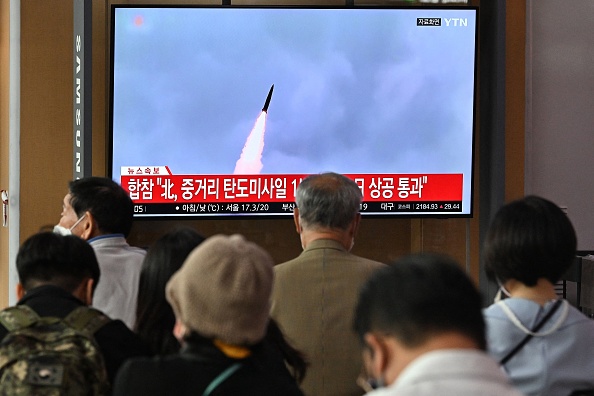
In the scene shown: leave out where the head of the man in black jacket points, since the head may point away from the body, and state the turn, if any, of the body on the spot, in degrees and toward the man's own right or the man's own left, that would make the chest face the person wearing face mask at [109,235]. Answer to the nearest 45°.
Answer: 0° — they already face them

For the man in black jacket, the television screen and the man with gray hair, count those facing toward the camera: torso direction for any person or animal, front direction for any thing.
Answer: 1

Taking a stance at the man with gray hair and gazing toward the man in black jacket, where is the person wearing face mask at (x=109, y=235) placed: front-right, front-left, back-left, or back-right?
front-right

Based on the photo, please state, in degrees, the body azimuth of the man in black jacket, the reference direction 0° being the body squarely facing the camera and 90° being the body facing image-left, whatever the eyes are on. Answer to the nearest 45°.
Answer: approximately 180°

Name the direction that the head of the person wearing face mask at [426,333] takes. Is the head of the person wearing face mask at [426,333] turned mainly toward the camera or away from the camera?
away from the camera

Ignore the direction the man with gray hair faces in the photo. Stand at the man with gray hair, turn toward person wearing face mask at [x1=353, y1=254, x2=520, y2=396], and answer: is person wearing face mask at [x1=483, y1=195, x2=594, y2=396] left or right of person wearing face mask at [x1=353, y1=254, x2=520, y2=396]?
left

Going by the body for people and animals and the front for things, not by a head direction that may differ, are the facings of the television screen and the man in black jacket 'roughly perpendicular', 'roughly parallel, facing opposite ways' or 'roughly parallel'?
roughly parallel, facing opposite ways

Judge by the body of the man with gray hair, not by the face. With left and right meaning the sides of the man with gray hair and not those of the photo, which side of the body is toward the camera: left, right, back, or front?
back

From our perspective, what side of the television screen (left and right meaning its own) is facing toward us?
front

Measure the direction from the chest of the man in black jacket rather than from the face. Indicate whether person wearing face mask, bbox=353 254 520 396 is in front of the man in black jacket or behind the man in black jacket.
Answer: behind

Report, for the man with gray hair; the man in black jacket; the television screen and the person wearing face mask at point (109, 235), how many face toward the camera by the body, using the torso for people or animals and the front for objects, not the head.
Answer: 1

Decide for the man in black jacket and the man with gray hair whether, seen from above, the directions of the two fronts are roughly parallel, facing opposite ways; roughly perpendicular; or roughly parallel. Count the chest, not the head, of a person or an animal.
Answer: roughly parallel

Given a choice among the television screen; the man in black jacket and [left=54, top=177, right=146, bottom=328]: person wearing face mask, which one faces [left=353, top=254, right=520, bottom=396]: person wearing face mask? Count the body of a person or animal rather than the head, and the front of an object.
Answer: the television screen

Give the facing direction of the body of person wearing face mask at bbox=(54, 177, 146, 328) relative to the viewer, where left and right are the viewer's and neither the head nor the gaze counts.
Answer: facing away from the viewer and to the left of the viewer

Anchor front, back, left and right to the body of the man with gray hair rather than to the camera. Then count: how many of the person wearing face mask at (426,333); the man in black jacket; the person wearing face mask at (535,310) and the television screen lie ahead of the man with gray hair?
1

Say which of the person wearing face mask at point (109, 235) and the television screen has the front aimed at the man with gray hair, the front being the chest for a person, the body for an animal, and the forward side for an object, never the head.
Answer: the television screen
